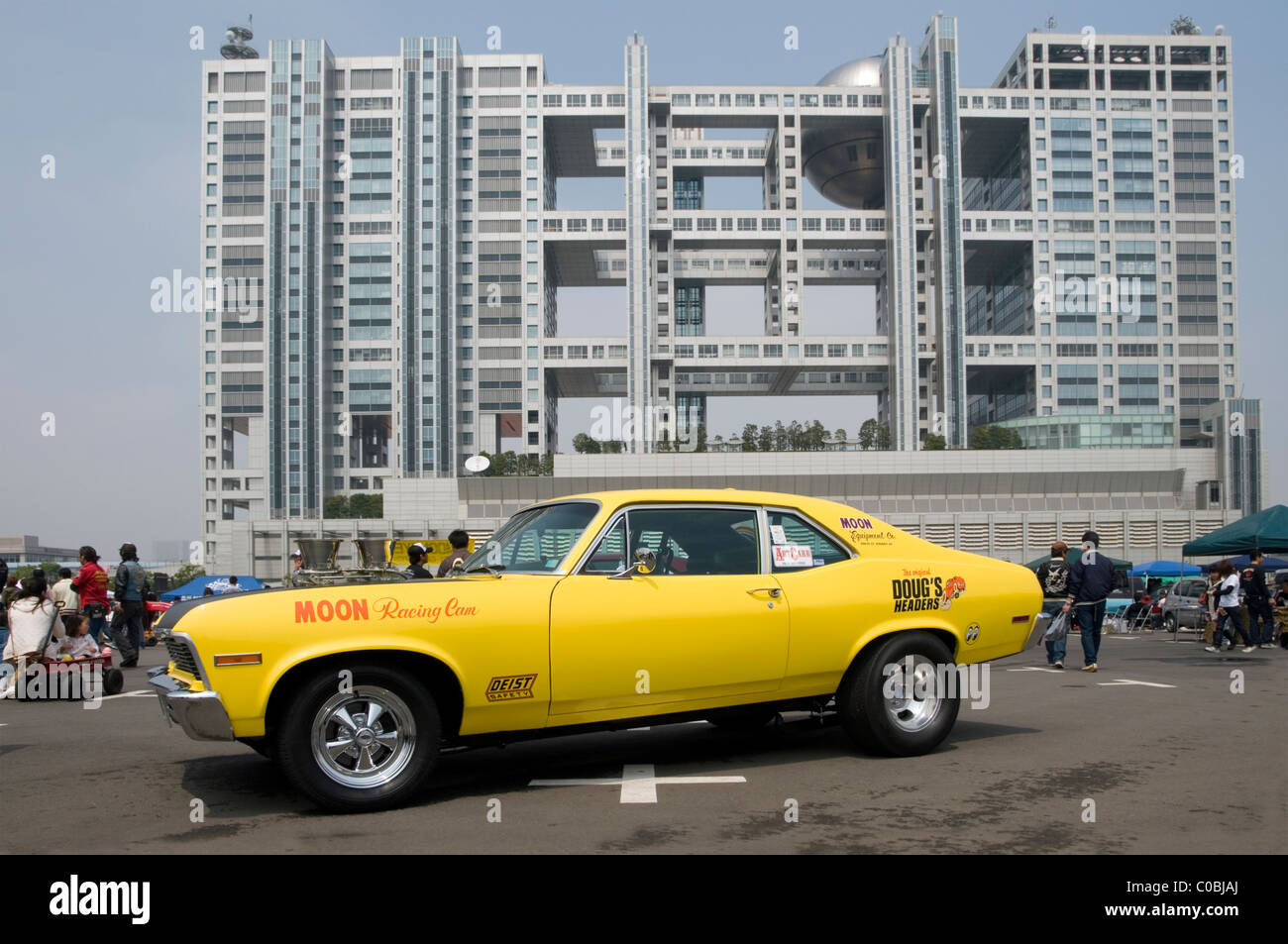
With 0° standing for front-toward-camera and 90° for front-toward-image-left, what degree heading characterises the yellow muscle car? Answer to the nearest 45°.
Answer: approximately 45°

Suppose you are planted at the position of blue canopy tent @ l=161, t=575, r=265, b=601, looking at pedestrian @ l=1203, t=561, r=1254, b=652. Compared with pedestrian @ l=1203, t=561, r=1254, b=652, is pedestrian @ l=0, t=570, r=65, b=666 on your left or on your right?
right
